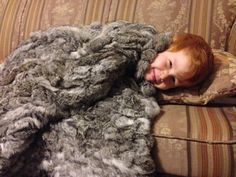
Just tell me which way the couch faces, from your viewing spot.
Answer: facing the viewer
